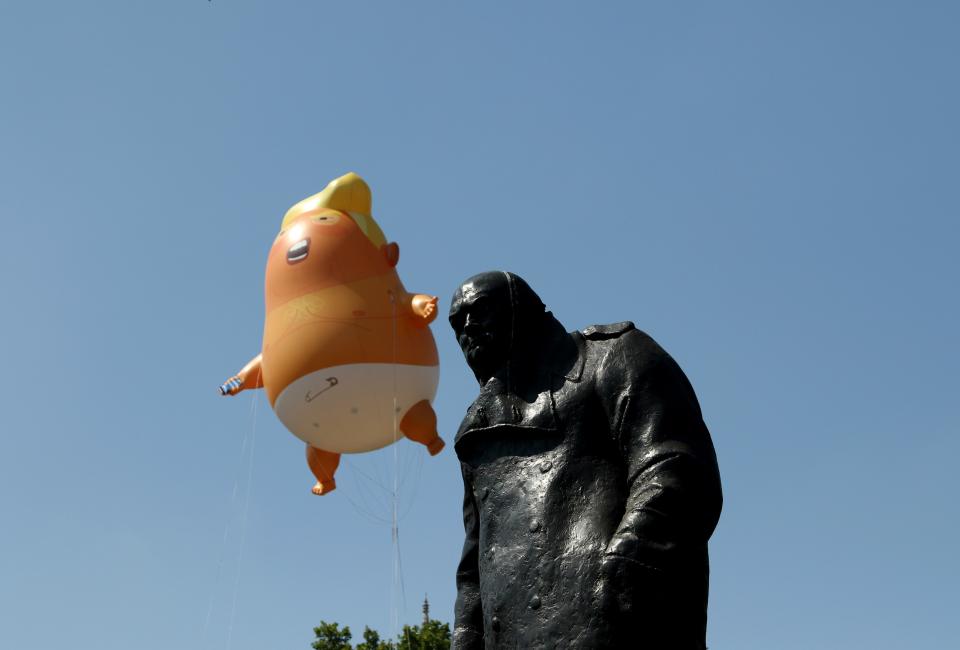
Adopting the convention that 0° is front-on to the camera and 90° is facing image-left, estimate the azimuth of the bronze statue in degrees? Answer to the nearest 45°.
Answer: approximately 45°

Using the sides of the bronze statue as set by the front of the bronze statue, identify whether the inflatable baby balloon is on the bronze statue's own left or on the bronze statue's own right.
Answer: on the bronze statue's own right
